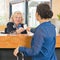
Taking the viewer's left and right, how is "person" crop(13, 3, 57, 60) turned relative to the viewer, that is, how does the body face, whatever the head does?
facing away from the viewer and to the left of the viewer

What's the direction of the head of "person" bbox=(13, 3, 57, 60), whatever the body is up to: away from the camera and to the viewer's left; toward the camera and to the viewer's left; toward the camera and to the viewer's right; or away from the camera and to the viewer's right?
away from the camera and to the viewer's left
